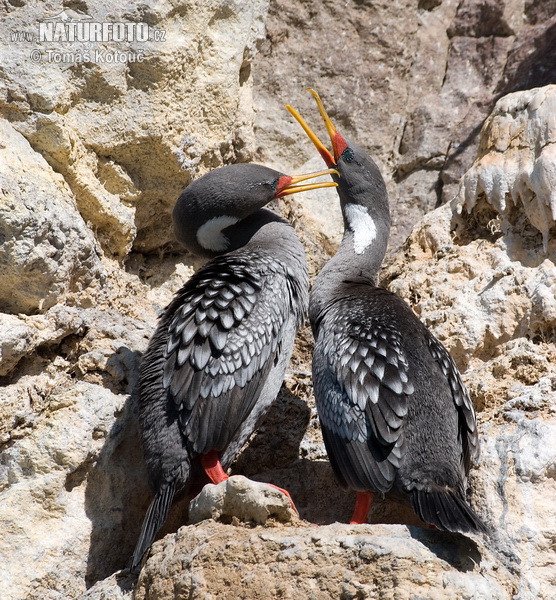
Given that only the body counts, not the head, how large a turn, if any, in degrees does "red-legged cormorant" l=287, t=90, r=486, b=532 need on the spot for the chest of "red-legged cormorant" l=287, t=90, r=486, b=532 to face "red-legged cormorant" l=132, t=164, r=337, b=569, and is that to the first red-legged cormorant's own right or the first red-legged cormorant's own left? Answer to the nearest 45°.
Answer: approximately 45° to the first red-legged cormorant's own left

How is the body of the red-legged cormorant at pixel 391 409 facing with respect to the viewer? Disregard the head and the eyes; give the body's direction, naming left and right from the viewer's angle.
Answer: facing away from the viewer and to the left of the viewer

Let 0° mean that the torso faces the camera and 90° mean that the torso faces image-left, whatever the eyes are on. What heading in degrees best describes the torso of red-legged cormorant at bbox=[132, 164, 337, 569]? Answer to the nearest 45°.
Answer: approximately 270°

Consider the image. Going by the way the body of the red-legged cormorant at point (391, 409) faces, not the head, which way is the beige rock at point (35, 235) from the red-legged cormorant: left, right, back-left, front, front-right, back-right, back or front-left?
front-left
